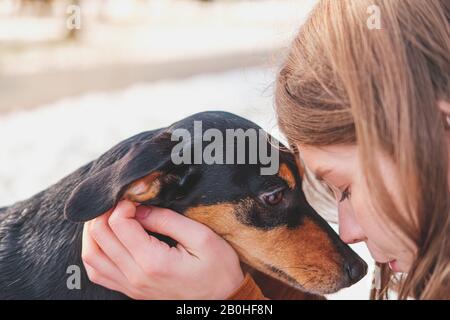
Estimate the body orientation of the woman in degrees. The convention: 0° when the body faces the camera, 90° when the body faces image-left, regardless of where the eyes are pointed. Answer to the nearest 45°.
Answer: approximately 90°

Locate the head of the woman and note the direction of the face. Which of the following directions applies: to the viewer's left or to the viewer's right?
to the viewer's left

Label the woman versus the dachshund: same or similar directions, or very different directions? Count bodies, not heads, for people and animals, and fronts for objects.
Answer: very different directions

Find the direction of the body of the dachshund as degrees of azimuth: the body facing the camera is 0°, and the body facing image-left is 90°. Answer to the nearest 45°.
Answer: approximately 270°

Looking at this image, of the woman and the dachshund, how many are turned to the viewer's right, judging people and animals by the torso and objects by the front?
1
